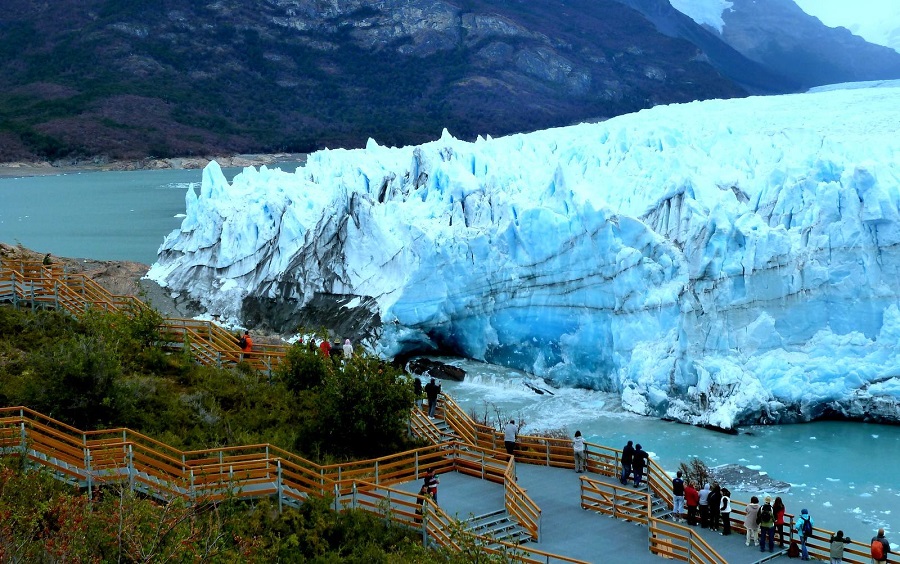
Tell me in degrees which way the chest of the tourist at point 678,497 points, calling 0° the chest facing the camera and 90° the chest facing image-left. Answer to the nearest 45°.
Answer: approximately 180°

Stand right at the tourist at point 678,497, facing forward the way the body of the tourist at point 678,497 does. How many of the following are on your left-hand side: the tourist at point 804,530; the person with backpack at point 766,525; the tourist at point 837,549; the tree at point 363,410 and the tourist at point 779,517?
1

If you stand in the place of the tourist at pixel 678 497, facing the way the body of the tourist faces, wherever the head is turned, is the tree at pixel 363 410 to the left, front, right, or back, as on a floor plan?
left

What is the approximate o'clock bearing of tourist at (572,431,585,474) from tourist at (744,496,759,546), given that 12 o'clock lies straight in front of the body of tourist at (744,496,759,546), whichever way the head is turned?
tourist at (572,431,585,474) is roughly at 10 o'clock from tourist at (744,496,759,546).

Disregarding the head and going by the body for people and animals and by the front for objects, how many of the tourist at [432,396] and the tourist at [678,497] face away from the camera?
2

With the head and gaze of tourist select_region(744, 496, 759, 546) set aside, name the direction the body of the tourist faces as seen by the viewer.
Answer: away from the camera

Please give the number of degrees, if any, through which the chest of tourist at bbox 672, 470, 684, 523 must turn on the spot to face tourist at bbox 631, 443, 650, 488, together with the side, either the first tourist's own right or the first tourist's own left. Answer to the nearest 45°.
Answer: approximately 45° to the first tourist's own left

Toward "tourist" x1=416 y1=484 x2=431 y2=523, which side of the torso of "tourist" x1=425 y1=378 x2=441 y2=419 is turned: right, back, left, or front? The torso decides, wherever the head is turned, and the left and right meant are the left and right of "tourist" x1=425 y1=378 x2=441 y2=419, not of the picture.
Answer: back

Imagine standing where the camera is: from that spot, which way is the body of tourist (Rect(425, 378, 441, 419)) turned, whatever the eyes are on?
away from the camera

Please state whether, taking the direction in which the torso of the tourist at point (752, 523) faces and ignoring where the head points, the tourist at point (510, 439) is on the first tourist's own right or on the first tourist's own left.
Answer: on the first tourist's own left
